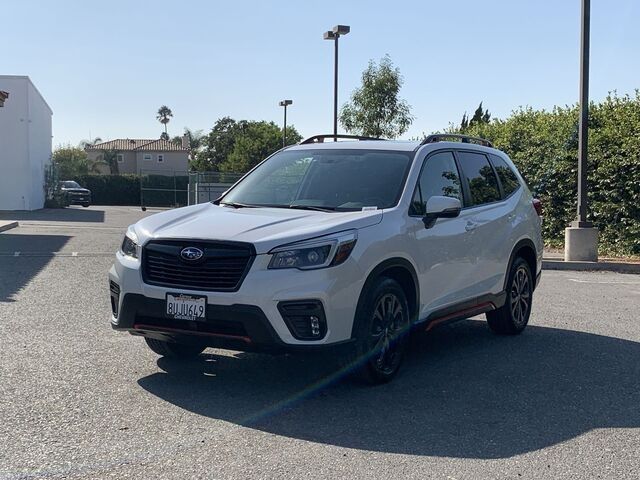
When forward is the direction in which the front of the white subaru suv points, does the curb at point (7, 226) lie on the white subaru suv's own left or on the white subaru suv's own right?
on the white subaru suv's own right

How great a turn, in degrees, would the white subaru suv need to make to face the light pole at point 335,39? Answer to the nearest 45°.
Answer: approximately 135° to its right

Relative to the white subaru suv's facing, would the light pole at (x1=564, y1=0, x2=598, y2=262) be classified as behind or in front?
behind

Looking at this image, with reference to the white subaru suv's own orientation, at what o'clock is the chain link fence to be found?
The chain link fence is roughly at 4 o'clock from the white subaru suv.

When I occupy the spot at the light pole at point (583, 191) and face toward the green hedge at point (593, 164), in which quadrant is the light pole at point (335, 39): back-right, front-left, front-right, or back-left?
front-left

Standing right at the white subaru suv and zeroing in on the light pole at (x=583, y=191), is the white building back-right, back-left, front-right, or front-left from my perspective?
front-left

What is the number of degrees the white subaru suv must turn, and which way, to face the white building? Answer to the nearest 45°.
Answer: approximately 90° to its right

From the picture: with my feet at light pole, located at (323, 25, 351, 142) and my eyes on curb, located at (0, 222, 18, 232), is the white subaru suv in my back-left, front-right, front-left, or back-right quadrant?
front-left

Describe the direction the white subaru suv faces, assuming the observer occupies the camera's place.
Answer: facing the viewer and to the left of the viewer

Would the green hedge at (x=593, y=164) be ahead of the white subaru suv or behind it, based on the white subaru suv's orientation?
behind
